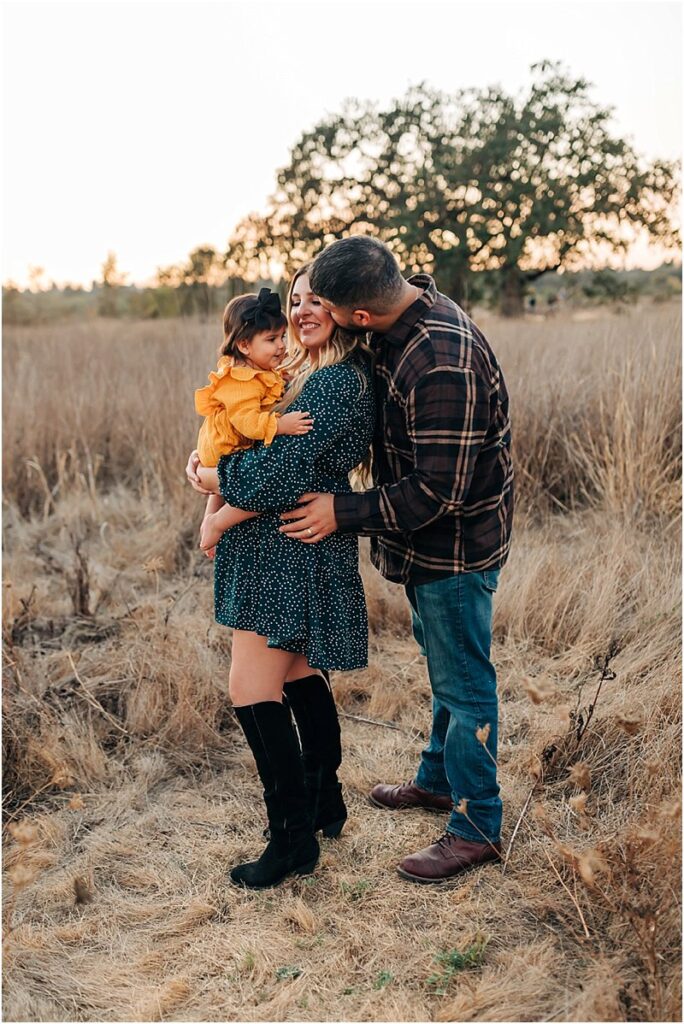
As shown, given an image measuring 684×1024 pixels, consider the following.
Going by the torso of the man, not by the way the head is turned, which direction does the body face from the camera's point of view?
to the viewer's left

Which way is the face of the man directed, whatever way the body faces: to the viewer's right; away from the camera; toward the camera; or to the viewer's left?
to the viewer's left

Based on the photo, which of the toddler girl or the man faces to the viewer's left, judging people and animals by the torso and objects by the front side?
the man

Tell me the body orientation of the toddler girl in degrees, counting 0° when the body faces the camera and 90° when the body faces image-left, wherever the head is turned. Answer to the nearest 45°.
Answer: approximately 270°

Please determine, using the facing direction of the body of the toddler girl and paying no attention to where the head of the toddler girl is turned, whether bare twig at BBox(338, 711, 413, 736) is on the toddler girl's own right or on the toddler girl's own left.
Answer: on the toddler girl's own left

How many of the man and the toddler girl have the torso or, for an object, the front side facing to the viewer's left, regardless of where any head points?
1

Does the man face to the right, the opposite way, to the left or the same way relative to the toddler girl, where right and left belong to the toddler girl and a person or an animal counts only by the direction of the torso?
the opposite way
